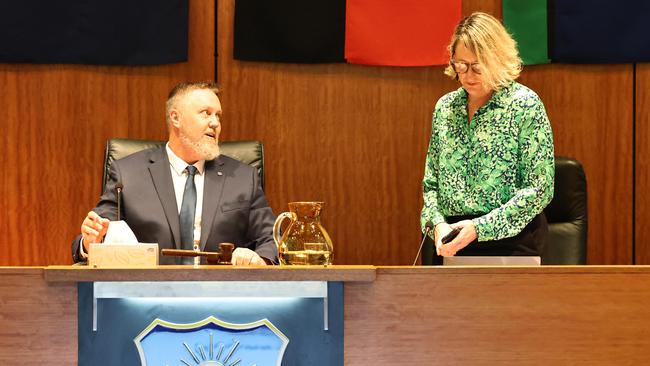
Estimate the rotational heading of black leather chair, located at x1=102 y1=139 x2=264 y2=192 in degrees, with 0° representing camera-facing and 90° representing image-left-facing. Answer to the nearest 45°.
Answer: approximately 0°

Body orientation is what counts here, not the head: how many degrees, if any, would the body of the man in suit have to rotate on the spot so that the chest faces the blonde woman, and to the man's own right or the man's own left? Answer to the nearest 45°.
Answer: approximately 45° to the man's own left

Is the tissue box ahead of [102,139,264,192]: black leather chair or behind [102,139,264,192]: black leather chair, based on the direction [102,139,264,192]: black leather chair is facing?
ahead

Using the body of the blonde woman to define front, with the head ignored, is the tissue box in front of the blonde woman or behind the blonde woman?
in front

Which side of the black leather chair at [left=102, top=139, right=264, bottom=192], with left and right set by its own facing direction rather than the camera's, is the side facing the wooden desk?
front

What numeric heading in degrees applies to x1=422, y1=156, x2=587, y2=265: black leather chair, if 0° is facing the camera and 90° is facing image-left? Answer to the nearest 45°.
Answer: approximately 45°

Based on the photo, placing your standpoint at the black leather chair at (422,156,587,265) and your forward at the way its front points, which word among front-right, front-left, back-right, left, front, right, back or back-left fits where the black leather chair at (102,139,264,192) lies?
front-right

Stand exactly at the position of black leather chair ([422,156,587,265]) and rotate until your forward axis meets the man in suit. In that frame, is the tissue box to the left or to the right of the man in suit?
left

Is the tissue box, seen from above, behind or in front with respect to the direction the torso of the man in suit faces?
in front

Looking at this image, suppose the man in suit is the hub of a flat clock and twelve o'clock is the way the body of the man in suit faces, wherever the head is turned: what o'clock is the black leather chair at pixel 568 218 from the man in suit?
The black leather chair is roughly at 9 o'clock from the man in suit.

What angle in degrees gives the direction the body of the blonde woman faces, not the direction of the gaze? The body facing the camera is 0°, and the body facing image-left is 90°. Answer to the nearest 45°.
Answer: approximately 45°

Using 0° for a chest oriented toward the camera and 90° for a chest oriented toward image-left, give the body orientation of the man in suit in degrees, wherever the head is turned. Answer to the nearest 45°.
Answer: approximately 0°
